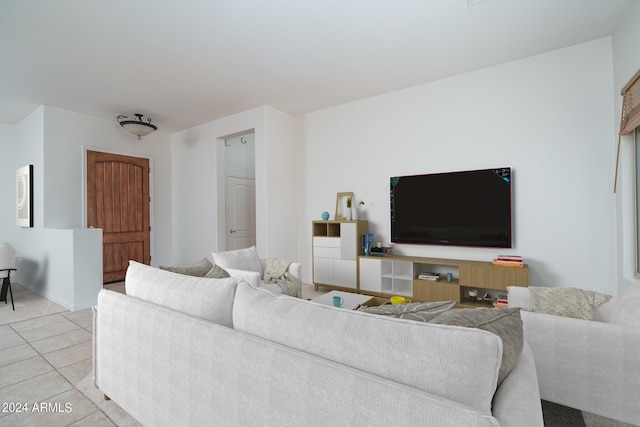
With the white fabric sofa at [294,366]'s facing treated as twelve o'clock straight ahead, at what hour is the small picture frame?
The small picture frame is roughly at 11 o'clock from the white fabric sofa.

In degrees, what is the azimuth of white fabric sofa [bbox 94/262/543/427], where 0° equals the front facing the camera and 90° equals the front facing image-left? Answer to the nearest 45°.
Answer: approximately 225°

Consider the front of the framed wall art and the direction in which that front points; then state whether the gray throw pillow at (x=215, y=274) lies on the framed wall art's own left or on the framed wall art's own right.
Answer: on the framed wall art's own left

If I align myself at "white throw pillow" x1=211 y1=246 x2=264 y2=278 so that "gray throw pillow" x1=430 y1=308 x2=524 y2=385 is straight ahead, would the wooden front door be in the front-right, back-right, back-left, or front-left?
back-right

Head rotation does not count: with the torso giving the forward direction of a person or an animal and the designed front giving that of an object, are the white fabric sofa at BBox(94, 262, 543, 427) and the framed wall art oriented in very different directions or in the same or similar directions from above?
very different directions

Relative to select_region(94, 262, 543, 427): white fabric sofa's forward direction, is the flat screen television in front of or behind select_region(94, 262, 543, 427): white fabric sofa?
in front
